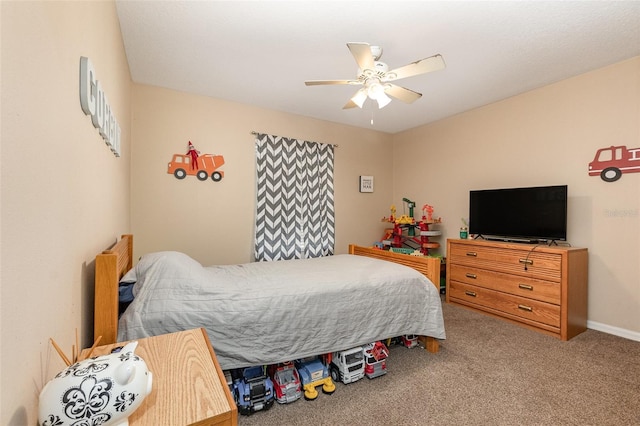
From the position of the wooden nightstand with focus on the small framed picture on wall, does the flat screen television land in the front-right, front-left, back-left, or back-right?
front-right

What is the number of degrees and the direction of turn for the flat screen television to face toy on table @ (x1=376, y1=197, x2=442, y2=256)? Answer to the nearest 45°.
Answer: approximately 45° to its right

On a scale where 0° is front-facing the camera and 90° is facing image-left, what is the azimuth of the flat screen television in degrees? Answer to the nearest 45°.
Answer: approximately 45°

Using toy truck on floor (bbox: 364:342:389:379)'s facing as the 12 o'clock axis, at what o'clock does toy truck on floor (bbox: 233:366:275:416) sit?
toy truck on floor (bbox: 233:366:275:416) is roughly at 2 o'clock from toy truck on floor (bbox: 364:342:389:379).

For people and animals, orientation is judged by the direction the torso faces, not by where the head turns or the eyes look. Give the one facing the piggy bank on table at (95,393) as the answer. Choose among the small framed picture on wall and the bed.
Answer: the small framed picture on wall

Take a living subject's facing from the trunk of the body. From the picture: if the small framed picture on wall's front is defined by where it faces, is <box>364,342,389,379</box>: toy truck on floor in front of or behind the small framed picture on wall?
in front

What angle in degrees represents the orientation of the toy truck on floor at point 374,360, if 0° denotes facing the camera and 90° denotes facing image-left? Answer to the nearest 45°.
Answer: approximately 0°

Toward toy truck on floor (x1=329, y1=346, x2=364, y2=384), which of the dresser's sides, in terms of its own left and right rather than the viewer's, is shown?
front

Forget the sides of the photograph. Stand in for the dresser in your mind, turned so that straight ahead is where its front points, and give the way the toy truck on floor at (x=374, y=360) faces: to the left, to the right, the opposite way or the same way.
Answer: to the left

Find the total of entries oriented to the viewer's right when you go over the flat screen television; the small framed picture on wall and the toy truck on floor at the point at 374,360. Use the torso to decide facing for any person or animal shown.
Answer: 0

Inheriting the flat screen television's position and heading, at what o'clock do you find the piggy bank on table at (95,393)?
The piggy bank on table is roughly at 11 o'clock from the flat screen television.

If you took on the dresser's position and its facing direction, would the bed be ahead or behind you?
ahead

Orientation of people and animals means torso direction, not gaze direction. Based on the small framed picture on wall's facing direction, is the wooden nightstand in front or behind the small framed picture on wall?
in front

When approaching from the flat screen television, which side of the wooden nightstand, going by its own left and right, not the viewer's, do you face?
front

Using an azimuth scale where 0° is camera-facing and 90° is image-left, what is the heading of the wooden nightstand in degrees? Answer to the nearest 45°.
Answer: approximately 270°

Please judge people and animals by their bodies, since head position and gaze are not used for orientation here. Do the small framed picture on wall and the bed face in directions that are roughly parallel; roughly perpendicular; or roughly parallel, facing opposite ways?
roughly perpendicular

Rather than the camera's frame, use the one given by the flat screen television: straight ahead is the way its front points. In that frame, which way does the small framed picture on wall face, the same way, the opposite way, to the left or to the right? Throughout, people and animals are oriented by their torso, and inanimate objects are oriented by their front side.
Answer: to the left
